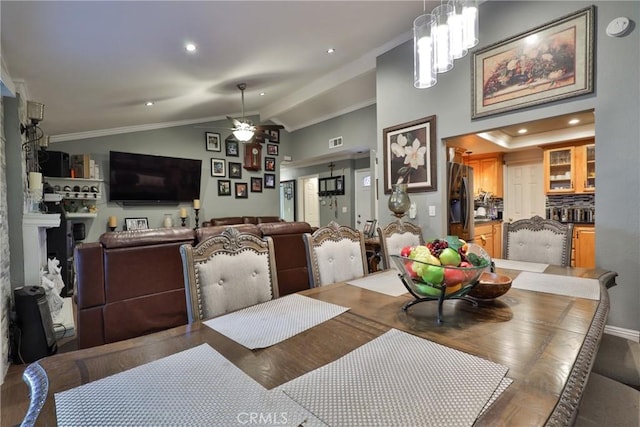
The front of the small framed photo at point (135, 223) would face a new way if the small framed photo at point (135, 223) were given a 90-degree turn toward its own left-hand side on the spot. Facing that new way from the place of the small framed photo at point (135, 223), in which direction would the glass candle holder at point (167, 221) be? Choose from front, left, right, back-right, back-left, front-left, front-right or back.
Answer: front

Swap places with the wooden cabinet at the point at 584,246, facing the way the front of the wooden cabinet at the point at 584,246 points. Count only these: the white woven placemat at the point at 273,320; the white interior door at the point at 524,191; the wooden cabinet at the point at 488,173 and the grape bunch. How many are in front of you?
2

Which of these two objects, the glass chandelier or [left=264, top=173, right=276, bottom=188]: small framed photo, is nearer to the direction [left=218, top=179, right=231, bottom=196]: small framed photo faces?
the glass chandelier

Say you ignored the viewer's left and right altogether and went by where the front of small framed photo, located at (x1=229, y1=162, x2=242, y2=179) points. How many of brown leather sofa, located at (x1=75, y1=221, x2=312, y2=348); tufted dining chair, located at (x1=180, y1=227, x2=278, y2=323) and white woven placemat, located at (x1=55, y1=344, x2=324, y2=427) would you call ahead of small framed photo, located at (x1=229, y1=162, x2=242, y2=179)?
3

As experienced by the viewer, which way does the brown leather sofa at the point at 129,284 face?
facing away from the viewer and to the left of the viewer

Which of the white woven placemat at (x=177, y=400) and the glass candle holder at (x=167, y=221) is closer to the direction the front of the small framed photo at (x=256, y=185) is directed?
the white woven placemat

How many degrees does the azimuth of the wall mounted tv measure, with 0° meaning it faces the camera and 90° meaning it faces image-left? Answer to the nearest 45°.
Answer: approximately 315°

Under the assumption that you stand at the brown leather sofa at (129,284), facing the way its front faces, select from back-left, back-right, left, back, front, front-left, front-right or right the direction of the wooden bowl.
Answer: back

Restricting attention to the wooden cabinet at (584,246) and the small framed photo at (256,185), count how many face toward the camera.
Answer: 2

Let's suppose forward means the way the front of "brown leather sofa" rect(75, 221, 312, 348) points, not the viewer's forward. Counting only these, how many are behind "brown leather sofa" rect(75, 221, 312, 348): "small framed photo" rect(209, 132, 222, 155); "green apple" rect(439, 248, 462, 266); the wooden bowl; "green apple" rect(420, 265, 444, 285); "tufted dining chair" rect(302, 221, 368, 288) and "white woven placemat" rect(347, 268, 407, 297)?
5

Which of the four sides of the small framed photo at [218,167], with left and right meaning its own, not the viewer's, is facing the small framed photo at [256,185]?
left
